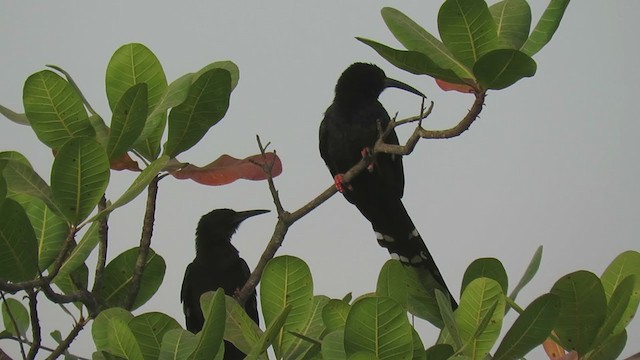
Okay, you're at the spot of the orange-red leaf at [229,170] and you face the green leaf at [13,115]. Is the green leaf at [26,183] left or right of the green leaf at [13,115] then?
left

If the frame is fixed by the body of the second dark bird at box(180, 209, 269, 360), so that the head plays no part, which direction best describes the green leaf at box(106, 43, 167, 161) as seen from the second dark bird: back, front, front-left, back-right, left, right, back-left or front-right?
right

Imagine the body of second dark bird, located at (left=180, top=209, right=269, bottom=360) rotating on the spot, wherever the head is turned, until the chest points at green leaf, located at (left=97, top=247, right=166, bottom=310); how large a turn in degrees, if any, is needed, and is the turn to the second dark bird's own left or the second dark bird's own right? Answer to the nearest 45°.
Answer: approximately 90° to the second dark bird's own right
